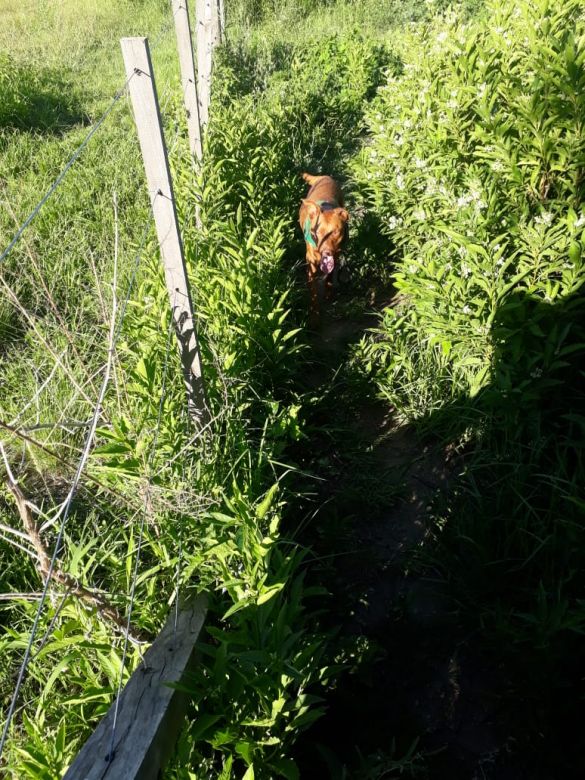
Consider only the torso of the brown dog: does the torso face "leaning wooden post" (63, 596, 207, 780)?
yes

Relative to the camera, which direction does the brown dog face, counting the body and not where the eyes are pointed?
toward the camera

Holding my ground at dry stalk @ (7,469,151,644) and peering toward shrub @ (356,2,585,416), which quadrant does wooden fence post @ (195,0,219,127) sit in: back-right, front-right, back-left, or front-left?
front-left

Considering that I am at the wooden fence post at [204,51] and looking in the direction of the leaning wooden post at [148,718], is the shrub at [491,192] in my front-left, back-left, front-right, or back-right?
front-left

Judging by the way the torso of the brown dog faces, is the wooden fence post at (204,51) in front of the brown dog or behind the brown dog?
behind
